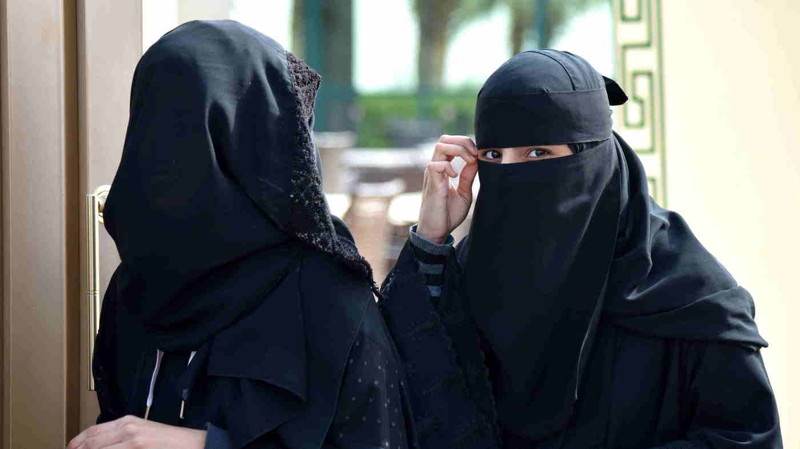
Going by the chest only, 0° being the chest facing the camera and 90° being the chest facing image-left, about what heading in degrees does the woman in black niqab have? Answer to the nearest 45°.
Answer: approximately 45°

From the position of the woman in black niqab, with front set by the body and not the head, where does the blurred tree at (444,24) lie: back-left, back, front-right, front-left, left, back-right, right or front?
back-right
